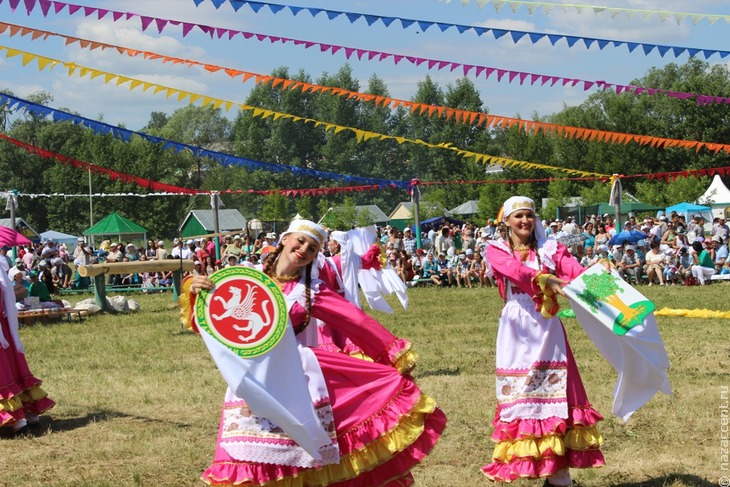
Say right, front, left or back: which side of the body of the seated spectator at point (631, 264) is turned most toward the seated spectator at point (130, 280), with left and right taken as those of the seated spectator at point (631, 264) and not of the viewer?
right

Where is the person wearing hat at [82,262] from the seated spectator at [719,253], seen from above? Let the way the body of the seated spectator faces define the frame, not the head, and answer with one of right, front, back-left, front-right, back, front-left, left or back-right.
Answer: front-right

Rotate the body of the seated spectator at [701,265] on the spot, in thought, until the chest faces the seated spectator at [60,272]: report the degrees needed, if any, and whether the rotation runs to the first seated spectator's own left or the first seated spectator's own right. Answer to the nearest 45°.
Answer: approximately 45° to the first seated spectator's own right

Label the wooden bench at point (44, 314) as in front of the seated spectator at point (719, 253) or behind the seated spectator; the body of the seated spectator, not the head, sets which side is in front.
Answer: in front

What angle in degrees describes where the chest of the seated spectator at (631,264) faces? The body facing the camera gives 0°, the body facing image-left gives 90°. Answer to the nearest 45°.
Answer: approximately 0°

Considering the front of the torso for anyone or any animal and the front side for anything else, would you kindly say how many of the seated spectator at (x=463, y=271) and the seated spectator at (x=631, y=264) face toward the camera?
2

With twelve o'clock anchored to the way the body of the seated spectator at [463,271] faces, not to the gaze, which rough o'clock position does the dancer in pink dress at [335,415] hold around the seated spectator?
The dancer in pink dress is roughly at 12 o'clock from the seated spectator.

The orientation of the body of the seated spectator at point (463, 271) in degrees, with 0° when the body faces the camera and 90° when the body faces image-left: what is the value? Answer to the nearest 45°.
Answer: approximately 0°

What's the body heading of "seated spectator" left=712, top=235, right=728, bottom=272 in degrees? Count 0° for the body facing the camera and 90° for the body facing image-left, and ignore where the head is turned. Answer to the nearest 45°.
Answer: approximately 45°

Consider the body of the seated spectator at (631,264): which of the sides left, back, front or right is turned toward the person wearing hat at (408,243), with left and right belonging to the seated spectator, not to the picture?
right

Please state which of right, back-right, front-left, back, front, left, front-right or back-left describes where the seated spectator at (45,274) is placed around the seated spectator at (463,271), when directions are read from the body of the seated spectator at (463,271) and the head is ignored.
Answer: right
